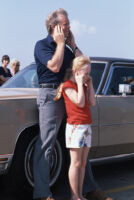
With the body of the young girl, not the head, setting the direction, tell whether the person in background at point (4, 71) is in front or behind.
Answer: behind

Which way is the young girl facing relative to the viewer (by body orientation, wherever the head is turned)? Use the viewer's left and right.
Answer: facing the viewer and to the right of the viewer
